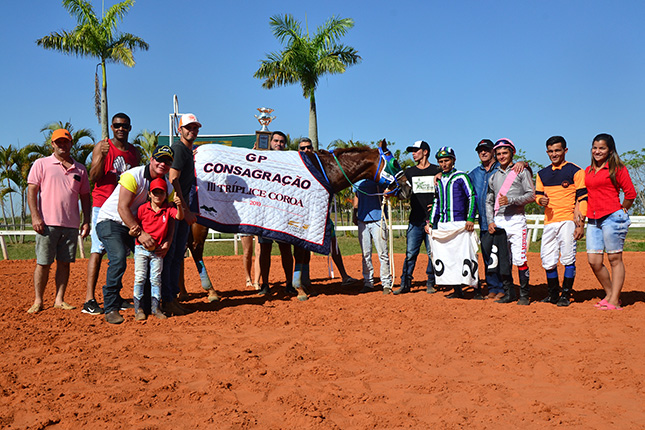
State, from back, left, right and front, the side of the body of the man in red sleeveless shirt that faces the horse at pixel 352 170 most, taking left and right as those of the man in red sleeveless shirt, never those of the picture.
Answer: left

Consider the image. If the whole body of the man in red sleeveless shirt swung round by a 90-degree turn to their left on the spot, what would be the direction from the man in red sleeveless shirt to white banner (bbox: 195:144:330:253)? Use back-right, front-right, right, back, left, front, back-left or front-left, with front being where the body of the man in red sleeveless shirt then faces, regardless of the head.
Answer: front

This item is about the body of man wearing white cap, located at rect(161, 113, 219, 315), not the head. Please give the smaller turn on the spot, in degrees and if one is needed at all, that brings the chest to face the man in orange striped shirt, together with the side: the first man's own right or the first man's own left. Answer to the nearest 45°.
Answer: approximately 45° to the first man's own left

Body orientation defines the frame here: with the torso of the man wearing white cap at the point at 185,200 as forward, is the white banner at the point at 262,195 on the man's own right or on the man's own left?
on the man's own left

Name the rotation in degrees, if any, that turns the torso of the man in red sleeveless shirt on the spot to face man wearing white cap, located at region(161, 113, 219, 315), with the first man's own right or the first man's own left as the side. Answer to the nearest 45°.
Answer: approximately 90° to the first man's own left

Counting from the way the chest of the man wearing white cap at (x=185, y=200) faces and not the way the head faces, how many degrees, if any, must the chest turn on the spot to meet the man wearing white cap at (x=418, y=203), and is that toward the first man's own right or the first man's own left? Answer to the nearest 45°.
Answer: approximately 45° to the first man's own left

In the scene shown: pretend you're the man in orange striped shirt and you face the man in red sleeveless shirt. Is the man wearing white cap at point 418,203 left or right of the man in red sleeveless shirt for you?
right

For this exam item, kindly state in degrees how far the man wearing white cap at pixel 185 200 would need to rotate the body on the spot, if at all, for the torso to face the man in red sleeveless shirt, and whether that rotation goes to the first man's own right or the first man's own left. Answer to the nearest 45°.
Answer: approximately 135° to the first man's own right

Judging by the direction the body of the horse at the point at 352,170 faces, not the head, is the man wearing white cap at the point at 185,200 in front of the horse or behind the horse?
behind

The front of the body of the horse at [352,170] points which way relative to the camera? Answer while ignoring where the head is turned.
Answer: to the viewer's right
